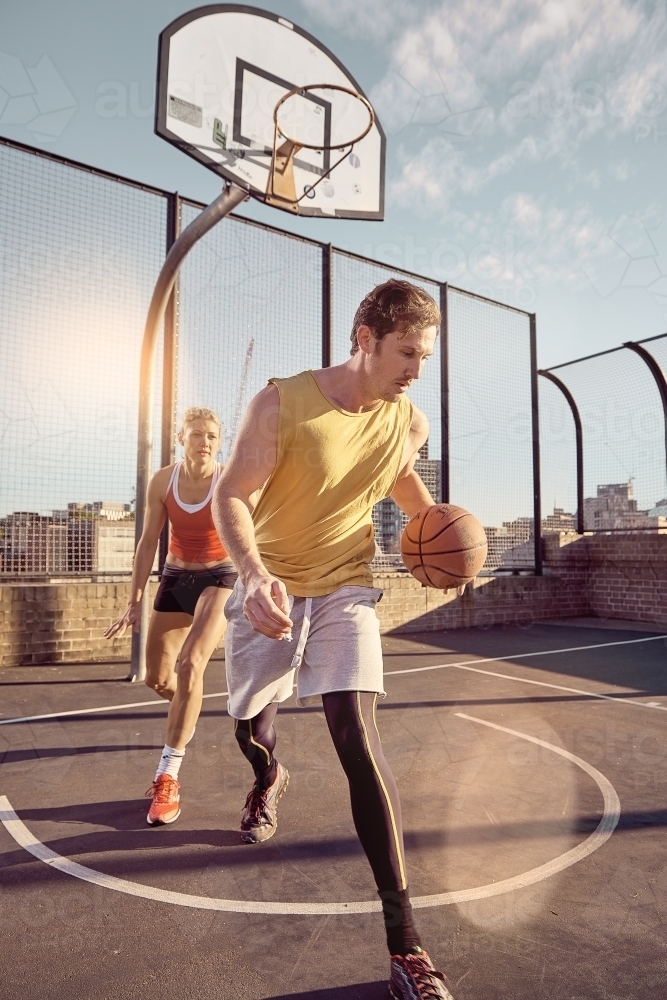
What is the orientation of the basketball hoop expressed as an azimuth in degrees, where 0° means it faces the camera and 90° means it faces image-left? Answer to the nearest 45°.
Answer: approximately 315°

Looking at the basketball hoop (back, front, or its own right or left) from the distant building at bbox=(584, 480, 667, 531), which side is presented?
left

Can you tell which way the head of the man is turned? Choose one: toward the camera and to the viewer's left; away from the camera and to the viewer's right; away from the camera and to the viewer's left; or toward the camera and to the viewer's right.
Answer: toward the camera and to the viewer's right

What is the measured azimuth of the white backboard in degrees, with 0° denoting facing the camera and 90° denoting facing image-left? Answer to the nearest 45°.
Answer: approximately 315°

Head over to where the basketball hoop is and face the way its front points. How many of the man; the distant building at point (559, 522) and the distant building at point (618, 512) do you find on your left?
2

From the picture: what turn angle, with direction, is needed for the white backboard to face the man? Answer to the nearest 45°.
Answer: approximately 45° to its right
